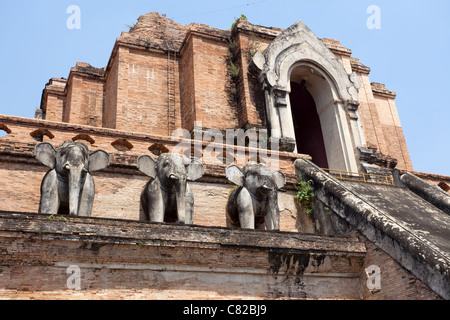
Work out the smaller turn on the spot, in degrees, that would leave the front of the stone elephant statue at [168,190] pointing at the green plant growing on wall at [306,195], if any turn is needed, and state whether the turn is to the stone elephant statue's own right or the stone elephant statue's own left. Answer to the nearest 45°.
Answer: approximately 90° to the stone elephant statue's own left

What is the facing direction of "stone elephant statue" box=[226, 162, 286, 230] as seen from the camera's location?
facing the viewer and to the right of the viewer

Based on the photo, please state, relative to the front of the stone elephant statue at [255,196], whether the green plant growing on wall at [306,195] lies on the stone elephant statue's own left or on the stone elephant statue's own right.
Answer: on the stone elephant statue's own left

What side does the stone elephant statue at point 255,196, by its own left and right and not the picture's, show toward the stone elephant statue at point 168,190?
right

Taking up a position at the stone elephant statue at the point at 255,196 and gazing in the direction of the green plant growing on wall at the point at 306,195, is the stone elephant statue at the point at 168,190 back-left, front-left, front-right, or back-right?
back-left

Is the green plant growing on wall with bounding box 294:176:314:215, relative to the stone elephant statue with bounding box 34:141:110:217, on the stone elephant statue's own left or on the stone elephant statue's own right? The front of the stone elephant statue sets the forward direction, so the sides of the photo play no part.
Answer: on the stone elephant statue's own left

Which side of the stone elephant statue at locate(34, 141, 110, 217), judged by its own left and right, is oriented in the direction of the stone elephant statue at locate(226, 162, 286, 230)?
left

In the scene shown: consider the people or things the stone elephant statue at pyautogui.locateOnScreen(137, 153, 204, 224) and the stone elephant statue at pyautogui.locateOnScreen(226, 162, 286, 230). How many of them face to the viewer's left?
0

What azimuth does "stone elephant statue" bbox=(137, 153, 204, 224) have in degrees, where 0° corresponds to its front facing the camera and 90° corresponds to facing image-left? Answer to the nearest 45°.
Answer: approximately 315°

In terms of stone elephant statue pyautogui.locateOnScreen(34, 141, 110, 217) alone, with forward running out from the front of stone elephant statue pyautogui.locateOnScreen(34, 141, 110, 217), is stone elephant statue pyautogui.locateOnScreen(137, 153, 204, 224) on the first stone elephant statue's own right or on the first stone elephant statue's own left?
on the first stone elephant statue's own left
